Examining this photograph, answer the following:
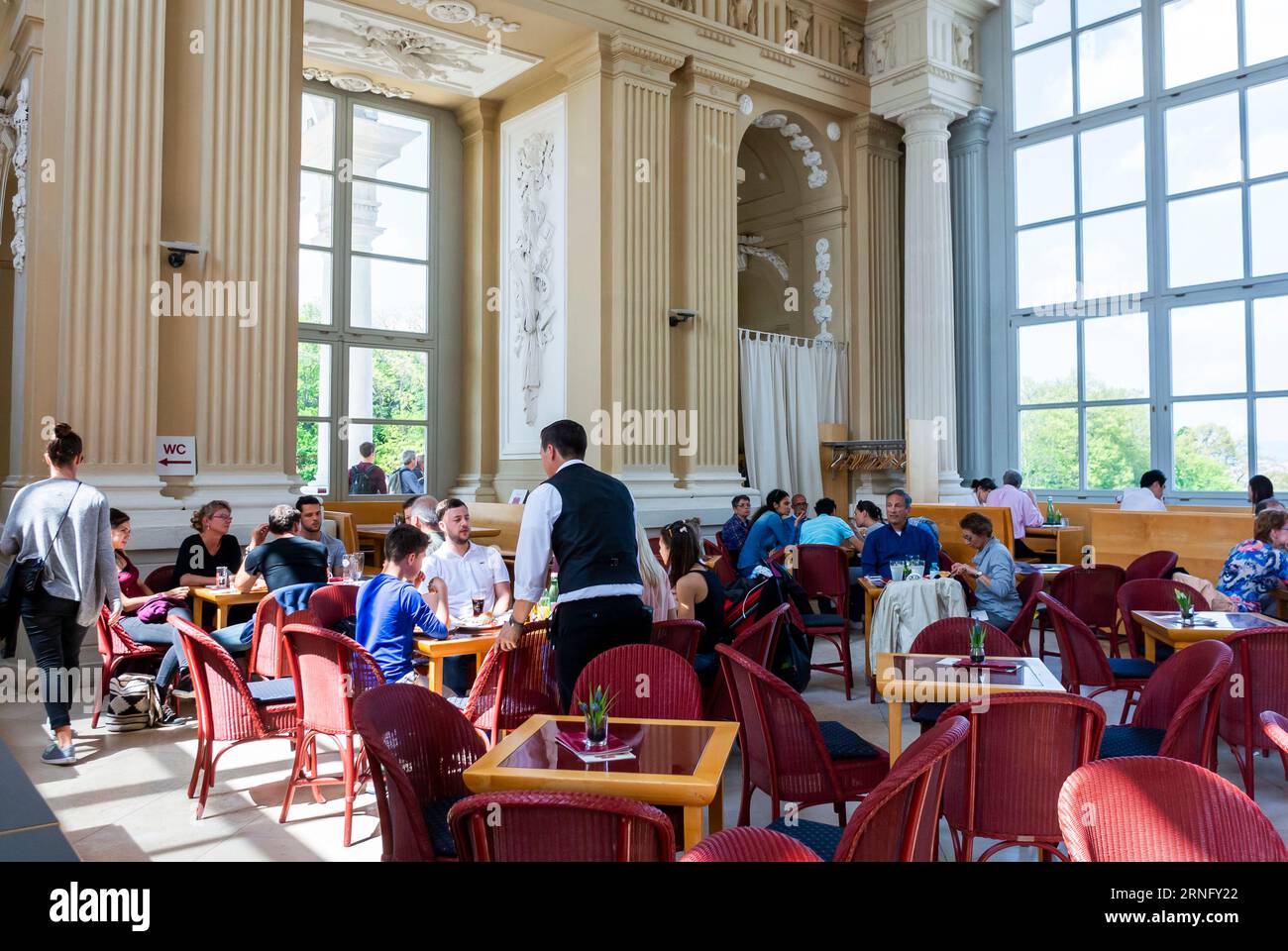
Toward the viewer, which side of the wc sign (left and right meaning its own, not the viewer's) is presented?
front

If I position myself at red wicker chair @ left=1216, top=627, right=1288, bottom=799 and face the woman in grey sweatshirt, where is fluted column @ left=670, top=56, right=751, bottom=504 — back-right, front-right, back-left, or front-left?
front-right

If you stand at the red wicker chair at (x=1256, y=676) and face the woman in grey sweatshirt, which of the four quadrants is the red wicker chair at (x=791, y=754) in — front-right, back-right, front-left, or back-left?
front-left

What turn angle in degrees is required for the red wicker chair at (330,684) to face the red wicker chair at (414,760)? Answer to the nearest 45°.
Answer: approximately 135° to its right

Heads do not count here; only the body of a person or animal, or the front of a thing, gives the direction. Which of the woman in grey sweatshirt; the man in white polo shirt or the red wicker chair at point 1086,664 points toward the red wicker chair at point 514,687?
the man in white polo shirt

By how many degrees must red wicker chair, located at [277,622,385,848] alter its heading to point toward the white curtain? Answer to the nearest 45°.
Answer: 0° — it already faces it

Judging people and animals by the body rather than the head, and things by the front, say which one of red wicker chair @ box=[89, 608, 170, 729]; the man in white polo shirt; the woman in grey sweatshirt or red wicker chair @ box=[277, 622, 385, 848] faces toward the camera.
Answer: the man in white polo shirt

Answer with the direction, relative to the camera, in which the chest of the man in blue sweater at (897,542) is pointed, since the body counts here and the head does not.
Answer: toward the camera

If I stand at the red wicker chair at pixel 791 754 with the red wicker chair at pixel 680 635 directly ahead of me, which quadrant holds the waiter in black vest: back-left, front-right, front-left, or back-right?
front-left

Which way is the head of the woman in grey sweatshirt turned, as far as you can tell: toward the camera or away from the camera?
away from the camera

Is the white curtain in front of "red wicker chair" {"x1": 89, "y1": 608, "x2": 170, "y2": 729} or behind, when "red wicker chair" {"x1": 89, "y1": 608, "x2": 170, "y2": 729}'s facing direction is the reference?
in front

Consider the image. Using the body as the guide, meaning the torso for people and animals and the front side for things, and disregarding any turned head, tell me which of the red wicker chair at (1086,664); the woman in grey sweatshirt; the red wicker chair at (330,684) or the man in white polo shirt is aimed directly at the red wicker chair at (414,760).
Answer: the man in white polo shirt

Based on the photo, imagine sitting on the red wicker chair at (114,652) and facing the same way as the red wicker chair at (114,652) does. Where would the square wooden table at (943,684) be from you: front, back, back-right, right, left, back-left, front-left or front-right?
front-right

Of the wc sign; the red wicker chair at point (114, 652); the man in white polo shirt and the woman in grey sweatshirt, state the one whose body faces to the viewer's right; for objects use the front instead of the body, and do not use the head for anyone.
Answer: the red wicker chair

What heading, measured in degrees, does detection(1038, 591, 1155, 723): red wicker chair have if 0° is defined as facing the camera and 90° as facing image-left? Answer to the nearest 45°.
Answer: approximately 270°

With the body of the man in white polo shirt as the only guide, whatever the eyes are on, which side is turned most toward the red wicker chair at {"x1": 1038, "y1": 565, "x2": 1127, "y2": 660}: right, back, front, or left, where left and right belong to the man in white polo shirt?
left
